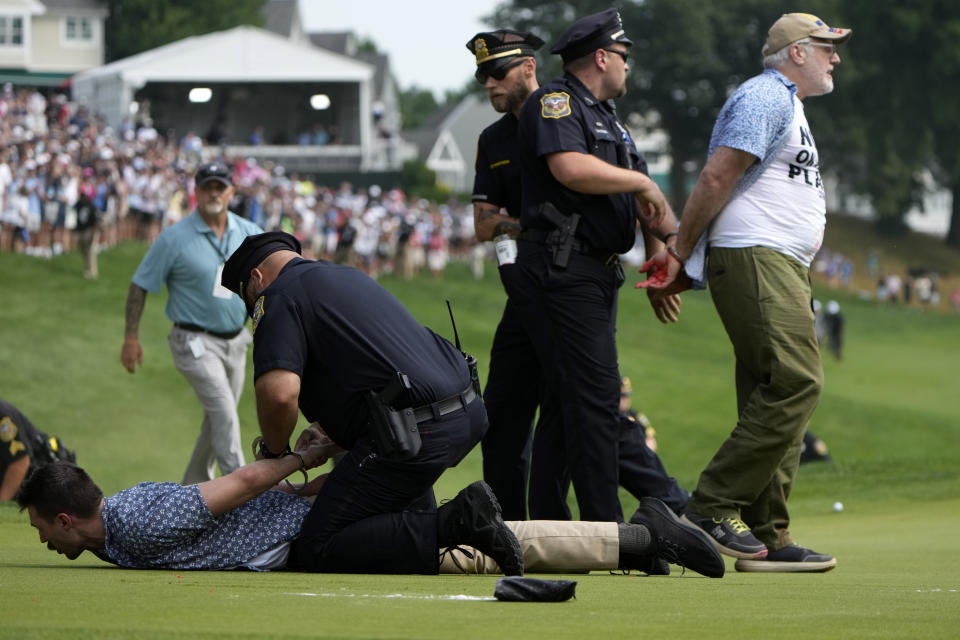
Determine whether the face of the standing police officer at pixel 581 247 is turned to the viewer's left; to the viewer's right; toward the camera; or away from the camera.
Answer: to the viewer's right

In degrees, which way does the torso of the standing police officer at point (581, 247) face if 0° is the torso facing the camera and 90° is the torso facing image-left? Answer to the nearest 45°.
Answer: approximately 315°

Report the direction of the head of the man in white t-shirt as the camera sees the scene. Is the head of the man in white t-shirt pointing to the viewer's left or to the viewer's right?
to the viewer's right
